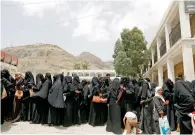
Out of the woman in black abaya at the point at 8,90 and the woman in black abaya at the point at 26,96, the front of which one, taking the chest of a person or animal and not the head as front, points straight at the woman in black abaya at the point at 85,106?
the woman in black abaya at the point at 26,96

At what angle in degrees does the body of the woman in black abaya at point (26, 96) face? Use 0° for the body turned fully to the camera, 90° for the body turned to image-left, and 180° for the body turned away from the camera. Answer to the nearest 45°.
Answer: approximately 270°
